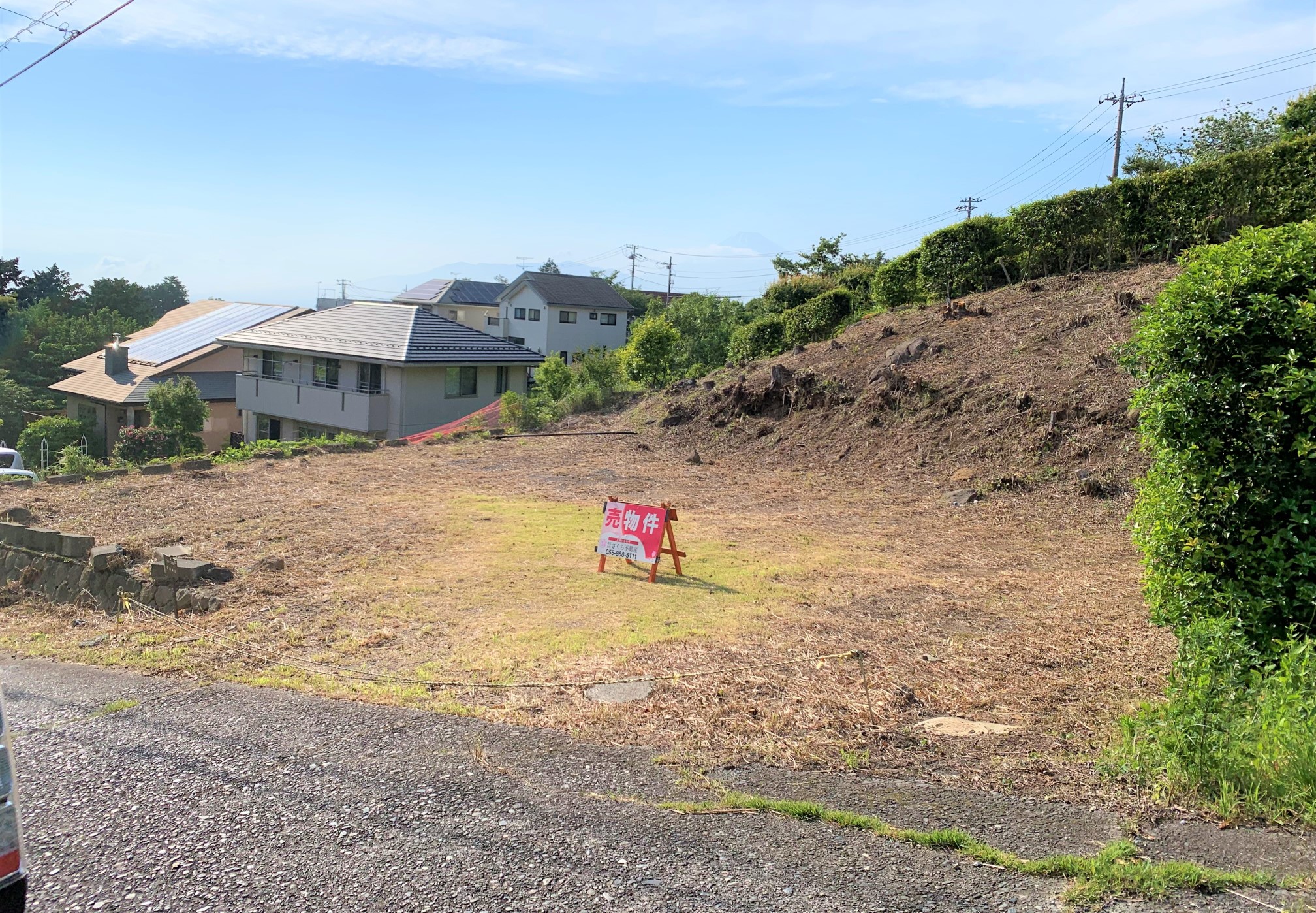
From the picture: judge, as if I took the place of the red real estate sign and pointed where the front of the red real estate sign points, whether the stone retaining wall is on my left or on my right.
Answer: on my right

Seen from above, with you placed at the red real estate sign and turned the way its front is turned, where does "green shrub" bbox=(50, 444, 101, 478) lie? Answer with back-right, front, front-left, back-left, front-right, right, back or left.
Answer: back-right

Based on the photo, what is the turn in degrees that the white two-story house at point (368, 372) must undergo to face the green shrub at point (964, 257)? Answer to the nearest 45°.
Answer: approximately 90° to its left

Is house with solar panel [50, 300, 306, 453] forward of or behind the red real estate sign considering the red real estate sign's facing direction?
behind

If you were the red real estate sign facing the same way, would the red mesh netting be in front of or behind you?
behind

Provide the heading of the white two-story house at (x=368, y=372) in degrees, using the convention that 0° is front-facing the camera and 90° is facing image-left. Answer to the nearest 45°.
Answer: approximately 45°

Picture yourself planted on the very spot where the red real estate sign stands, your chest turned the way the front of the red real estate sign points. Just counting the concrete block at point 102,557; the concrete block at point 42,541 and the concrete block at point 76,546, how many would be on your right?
3

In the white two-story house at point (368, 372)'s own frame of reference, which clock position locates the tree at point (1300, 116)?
The tree is roughly at 9 o'clock from the white two-story house.

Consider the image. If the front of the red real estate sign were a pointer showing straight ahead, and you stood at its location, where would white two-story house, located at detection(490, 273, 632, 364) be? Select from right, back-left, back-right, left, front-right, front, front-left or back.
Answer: back

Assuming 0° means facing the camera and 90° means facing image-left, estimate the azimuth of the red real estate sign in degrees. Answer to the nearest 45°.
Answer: approximately 0°
